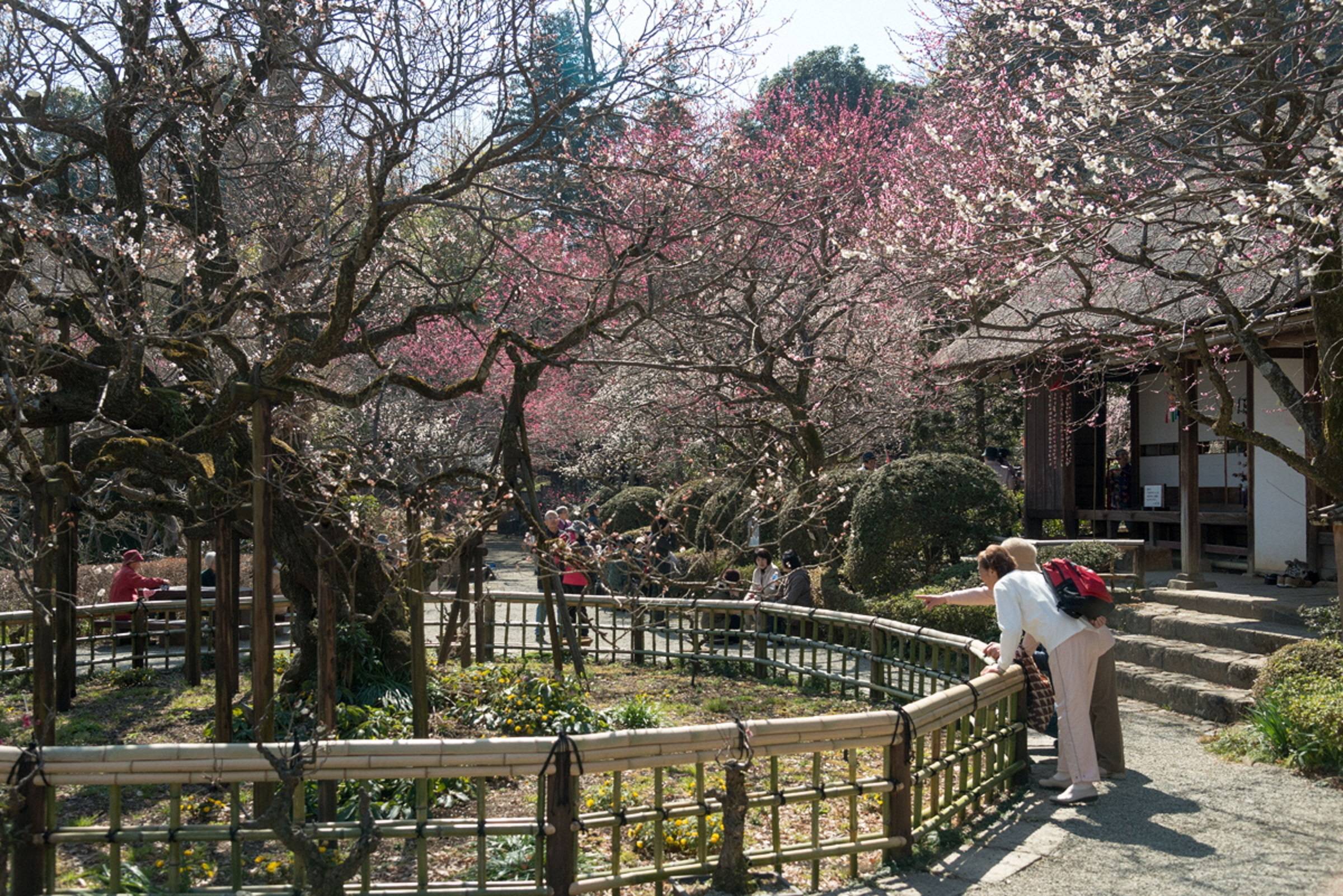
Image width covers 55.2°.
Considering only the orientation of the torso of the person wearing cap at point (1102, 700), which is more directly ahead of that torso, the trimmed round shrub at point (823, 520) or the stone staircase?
the trimmed round shrub

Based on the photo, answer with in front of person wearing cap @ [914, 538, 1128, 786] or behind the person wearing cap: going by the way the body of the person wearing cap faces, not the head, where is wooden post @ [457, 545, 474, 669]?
in front

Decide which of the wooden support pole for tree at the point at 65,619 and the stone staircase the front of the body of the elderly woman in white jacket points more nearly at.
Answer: the wooden support pole for tree

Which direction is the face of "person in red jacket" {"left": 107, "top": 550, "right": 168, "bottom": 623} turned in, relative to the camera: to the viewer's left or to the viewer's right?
to the viewer's right

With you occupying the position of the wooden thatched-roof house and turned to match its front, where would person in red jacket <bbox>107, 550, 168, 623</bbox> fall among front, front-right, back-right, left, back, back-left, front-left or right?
front

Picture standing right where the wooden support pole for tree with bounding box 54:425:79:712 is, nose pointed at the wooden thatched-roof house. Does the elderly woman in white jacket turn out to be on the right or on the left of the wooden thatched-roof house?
right

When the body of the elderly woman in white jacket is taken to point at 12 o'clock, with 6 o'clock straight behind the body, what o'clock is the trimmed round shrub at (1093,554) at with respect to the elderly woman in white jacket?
The trimmed round shrub is roughly at 3 o'clock from the elderly woman in white jacket.

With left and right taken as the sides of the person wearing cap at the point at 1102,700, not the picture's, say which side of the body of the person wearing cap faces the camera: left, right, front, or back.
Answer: left

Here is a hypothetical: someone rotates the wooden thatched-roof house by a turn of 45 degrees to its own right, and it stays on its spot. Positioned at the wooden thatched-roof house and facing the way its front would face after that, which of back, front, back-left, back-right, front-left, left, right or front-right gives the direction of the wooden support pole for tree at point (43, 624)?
front-left

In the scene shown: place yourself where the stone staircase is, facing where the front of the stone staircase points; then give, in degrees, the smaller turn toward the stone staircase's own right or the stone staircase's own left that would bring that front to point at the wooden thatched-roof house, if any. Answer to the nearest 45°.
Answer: approximately 135° to the stone staircase's own right

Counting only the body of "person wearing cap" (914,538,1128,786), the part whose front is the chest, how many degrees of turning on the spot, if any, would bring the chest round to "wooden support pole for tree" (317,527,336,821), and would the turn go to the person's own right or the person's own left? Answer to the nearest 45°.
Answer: approximately 45° to the person's own left

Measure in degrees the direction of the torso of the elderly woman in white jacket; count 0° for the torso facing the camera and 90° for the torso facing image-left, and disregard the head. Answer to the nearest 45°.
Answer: approximately 90°

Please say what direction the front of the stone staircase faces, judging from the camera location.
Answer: facing the viewer and to the left of the viewer

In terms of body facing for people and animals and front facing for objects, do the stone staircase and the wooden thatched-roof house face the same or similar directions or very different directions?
same or similar directions

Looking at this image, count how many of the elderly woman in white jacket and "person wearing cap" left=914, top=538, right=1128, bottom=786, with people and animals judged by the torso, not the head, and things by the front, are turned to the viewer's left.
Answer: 2

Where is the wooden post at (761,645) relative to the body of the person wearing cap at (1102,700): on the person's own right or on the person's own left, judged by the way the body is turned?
on the person's own right

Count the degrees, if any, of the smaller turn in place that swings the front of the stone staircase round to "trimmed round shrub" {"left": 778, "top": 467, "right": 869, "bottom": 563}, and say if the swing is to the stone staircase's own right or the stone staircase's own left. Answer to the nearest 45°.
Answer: approximately 90° to the stone staircase's own right

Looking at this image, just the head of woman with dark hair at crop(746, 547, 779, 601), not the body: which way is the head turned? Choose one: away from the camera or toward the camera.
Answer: toward the camera
